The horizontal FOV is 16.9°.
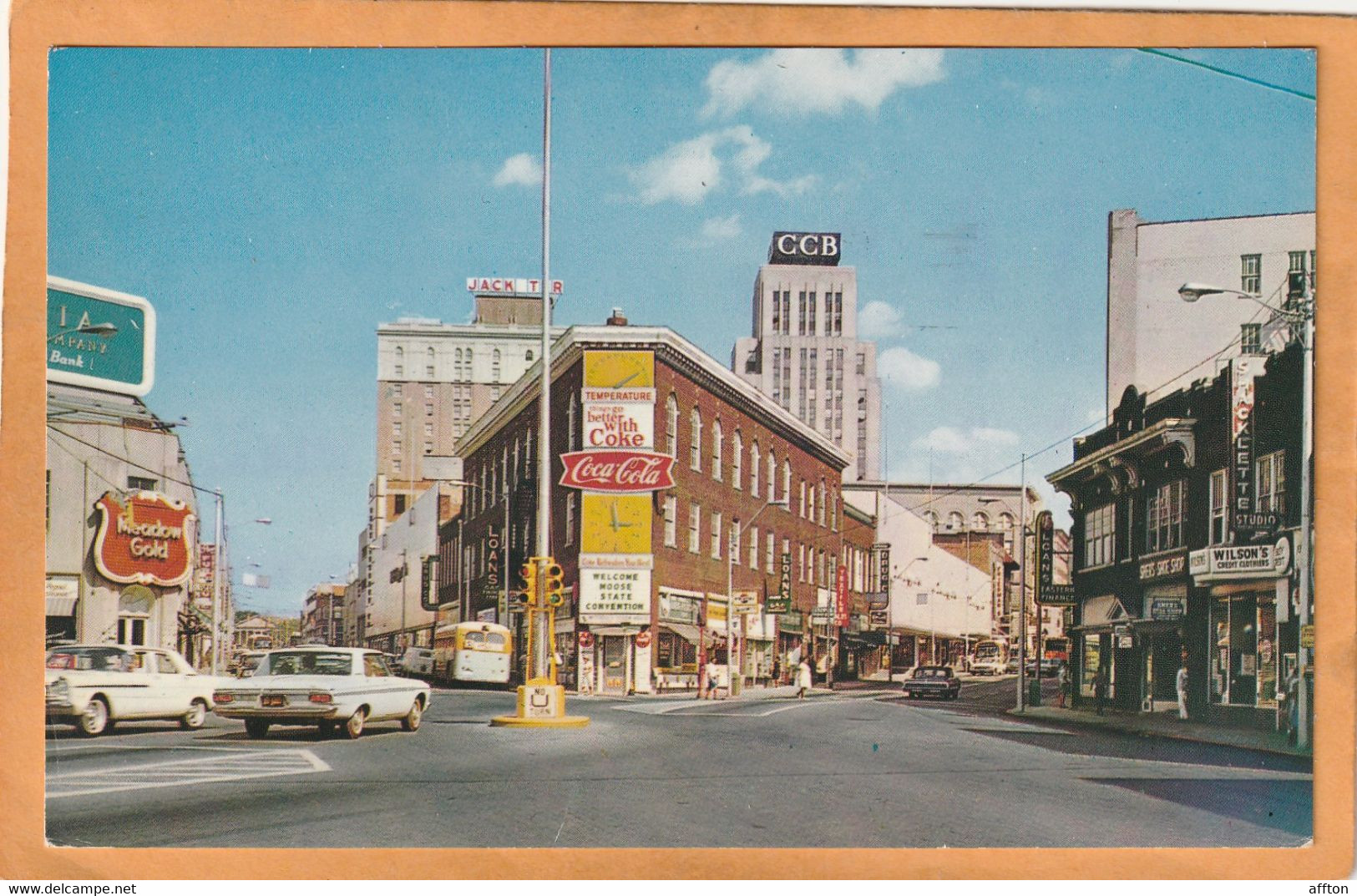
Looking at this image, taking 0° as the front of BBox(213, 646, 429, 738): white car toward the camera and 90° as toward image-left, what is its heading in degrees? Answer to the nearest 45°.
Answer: approximately 225°

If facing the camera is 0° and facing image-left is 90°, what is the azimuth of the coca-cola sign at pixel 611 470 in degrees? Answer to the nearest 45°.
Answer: approximately 0°
